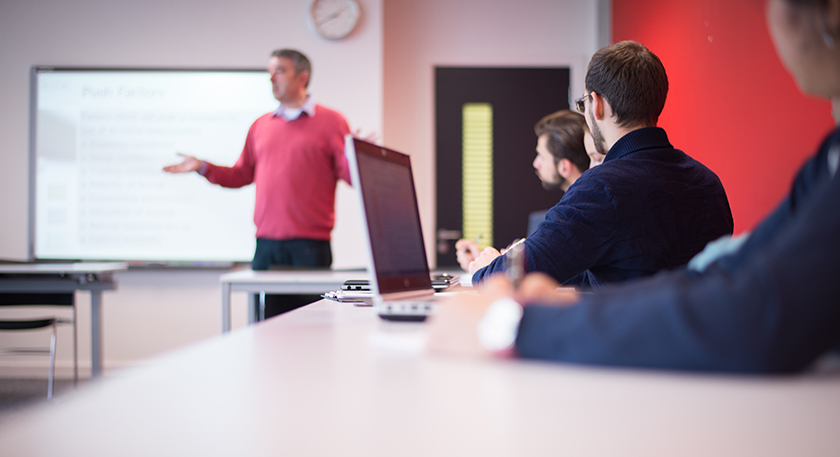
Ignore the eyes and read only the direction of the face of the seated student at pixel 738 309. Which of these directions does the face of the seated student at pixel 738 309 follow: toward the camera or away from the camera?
away from the camera

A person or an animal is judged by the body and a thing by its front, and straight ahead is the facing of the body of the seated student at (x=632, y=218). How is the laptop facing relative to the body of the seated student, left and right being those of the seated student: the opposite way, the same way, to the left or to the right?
the opposite way

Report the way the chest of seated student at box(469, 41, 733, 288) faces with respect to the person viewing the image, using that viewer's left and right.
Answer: facing away from the viewer and to the left of the viewer

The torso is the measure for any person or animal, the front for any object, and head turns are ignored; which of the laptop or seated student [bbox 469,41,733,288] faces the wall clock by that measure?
the seated student

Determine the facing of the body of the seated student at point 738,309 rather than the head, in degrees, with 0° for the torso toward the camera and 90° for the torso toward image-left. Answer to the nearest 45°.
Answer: approximately 90°

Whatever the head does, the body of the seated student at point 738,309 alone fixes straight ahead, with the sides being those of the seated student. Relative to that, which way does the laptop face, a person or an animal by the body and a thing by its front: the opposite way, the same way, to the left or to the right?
the opposite way

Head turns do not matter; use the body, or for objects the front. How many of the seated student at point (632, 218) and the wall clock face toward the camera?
1
